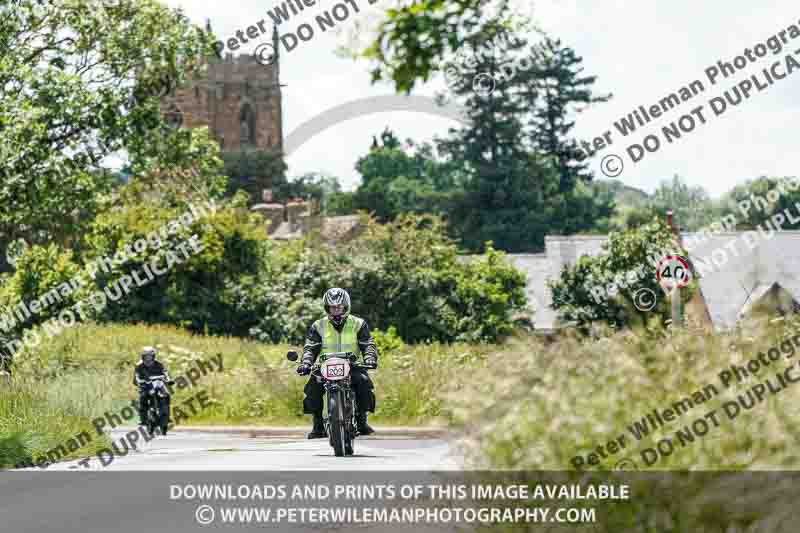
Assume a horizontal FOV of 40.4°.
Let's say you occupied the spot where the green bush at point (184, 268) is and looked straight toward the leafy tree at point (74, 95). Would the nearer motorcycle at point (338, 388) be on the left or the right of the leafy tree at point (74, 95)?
left

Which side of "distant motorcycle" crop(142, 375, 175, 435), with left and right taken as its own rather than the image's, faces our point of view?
front

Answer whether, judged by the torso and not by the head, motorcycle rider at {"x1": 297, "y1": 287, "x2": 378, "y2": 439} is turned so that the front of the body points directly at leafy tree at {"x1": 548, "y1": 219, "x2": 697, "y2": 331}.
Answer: no

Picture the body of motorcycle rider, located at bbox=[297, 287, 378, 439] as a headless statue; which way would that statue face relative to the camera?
toward the camera

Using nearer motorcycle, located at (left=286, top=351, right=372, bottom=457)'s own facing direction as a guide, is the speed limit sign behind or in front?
behind

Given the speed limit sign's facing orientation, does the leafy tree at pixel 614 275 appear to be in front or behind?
behind

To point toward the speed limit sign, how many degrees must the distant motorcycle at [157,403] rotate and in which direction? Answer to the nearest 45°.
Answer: approximately 90° to its left

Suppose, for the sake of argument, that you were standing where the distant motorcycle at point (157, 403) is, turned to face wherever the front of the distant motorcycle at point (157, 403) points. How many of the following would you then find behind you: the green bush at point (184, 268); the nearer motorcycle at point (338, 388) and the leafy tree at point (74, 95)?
2

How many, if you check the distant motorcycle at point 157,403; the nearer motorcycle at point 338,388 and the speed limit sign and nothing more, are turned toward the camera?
3

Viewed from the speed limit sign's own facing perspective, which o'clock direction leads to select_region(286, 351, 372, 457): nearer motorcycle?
The nearer motorcycle is roughly at 1 o'clock from the speed limit sign.

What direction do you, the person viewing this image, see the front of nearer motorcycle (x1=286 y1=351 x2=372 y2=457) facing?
facing the viewer

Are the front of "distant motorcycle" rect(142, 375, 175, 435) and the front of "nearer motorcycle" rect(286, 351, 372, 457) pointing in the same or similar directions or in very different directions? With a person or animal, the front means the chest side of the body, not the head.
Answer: same or similar directions

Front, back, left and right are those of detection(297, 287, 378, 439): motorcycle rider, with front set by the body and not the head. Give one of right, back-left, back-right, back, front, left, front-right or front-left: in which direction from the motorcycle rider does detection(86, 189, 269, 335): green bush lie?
back

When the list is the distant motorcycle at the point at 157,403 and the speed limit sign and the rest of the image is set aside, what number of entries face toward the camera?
2

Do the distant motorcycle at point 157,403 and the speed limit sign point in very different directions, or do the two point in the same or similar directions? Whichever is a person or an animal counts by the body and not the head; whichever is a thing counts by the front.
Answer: same or similar directions

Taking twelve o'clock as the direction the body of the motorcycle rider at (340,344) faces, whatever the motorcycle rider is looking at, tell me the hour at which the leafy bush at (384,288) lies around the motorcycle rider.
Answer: The leafy bush is roughly at 6 o'clock from the motorcycle rider.

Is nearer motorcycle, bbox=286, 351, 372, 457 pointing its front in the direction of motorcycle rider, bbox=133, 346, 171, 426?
no

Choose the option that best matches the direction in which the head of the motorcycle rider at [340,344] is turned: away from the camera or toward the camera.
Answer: toward the camera
